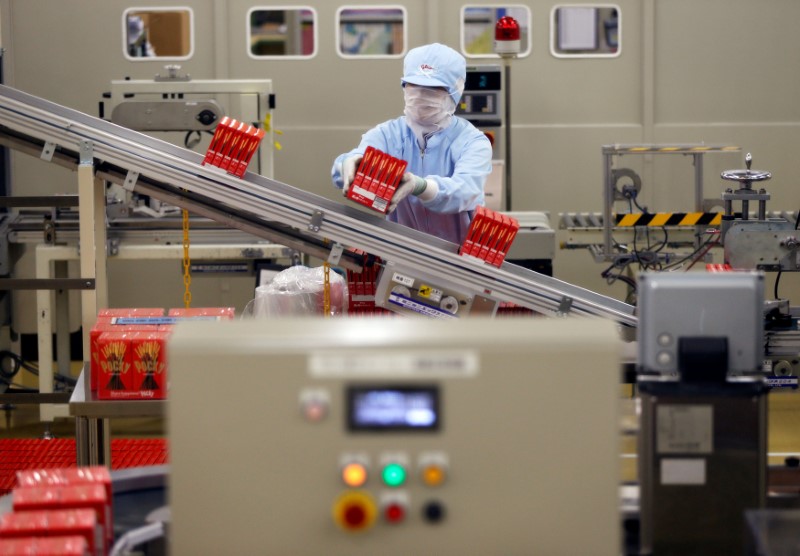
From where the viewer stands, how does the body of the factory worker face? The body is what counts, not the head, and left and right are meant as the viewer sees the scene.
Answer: facing the viewer and to the left of the viewer

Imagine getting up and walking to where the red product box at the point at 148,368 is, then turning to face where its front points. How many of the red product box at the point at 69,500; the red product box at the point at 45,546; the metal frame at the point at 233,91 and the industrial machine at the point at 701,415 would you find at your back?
1

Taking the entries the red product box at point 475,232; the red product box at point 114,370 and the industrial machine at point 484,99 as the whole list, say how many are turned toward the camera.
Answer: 3

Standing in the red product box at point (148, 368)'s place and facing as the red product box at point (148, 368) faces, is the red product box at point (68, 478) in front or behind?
in front

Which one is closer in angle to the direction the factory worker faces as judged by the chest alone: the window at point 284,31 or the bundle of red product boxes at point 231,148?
the bundle of red product boxes

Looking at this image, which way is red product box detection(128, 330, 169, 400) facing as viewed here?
toward the camera

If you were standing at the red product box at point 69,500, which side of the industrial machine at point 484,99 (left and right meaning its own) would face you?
front

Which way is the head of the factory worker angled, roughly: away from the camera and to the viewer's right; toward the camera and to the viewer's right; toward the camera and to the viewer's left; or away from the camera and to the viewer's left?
toward the camera and to the viewer's left

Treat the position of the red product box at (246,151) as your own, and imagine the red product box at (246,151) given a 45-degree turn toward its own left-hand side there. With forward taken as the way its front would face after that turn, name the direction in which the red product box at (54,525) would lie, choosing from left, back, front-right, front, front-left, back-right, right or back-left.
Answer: front-right

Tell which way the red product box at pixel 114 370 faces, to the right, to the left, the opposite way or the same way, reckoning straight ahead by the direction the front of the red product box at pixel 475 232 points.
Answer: the same way

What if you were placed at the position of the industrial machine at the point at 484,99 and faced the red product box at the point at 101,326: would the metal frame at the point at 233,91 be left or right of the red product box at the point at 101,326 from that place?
right

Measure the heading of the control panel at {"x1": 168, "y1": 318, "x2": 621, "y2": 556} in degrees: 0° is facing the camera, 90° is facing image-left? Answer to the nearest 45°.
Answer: approximately 0°

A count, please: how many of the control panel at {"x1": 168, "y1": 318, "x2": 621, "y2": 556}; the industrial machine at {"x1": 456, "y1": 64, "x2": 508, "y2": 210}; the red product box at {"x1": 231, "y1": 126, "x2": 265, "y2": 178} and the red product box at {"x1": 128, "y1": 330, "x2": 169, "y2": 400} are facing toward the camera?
4

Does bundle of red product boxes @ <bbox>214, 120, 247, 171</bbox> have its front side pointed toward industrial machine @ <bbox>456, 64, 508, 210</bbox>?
no

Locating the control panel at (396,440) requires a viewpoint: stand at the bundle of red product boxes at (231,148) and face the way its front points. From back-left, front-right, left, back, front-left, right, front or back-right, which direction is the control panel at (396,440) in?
front

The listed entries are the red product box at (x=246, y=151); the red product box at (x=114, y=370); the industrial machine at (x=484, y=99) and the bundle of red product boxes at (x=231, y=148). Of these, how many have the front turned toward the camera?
4

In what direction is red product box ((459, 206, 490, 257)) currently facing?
toward the camera

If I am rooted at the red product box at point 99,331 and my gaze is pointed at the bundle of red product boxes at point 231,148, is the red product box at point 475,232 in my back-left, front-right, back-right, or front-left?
front-right

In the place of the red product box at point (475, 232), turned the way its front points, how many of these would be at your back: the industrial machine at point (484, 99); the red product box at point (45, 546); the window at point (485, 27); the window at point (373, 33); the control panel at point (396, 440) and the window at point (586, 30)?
4
